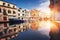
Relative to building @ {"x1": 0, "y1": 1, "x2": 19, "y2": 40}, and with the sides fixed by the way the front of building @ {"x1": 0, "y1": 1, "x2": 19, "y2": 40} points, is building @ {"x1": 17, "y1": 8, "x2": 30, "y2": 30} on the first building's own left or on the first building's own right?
on the first building's own left

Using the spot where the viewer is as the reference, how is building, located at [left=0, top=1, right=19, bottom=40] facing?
facing the viewer and to the right of the viewer
